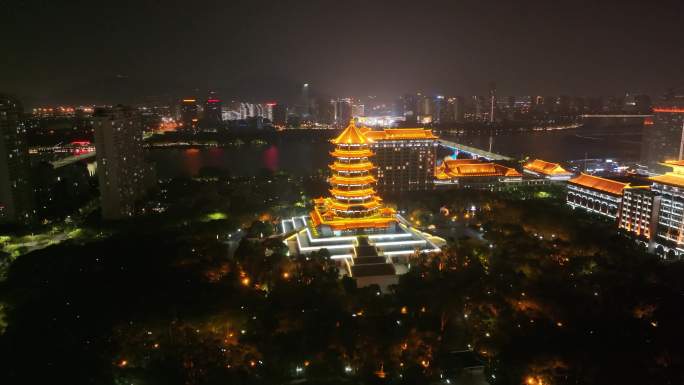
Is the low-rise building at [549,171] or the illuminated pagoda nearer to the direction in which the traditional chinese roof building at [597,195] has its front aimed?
the illuminated pagoda

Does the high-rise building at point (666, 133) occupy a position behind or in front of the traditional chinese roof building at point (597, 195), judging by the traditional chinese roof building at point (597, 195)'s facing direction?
behind

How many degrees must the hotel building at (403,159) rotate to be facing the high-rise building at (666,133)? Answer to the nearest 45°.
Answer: approximately 90° to its left

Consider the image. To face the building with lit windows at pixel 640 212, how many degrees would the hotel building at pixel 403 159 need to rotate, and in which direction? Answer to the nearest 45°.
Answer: approximately 45° to its left

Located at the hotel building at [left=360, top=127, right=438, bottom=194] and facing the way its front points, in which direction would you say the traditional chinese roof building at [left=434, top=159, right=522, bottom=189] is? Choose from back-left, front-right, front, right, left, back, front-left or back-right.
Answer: back-left

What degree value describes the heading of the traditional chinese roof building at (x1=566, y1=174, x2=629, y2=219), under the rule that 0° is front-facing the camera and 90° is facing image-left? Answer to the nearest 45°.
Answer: approximately 45°

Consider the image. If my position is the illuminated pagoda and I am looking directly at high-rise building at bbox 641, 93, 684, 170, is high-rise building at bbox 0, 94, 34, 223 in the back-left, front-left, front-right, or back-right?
back-left

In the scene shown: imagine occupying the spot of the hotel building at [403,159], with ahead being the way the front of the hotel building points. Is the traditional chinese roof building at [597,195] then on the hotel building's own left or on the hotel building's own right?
on the hotel building's own left

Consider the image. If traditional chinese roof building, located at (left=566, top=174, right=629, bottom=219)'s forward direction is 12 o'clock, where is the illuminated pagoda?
The illuminated pagoda is roughly at 12 o'clock from the traditional chinese roof building.

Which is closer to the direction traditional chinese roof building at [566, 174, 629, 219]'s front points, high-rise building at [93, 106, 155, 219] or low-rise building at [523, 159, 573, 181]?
the high-rise building

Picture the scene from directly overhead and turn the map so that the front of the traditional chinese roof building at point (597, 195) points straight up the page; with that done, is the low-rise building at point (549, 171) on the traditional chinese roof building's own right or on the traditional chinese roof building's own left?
on the traditional chinese roof building's own right
